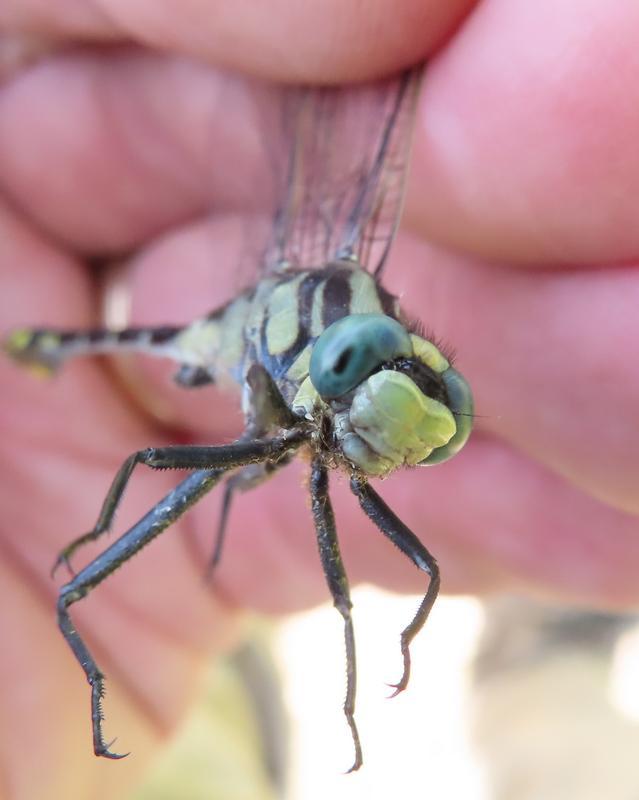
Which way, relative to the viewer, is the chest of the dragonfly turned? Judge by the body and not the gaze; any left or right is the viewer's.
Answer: facing the viewer and to the right of the viewer
